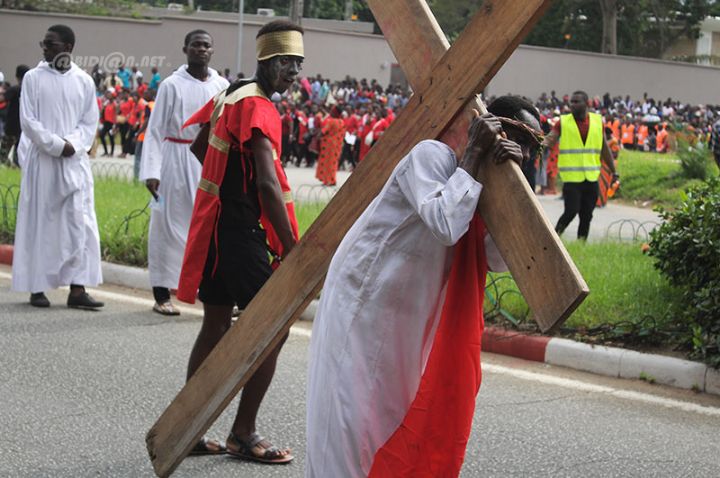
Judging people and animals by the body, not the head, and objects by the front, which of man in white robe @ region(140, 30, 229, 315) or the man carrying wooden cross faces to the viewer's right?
the man carrying wooden cross

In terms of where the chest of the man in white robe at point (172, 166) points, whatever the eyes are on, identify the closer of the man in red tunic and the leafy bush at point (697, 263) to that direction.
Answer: the man in red tunic

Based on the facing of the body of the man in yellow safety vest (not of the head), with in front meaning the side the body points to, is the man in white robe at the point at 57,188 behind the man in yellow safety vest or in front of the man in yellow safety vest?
in front

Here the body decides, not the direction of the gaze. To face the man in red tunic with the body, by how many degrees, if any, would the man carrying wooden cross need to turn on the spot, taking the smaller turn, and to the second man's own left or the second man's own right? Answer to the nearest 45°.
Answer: approximately 135° to the second man's own left

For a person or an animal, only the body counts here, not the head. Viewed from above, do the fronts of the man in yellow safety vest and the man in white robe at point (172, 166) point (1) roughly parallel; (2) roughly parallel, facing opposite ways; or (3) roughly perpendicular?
roughly parallel

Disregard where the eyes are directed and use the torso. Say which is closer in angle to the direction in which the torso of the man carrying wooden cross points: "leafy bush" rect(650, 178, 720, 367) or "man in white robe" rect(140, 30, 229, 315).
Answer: the leafy bush

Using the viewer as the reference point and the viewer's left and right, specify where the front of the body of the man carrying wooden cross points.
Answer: facing to the right of the viewer

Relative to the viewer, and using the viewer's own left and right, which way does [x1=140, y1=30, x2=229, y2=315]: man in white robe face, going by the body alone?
facing the viewer

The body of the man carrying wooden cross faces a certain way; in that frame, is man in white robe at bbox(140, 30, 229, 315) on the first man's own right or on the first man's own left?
on the first man's own left
